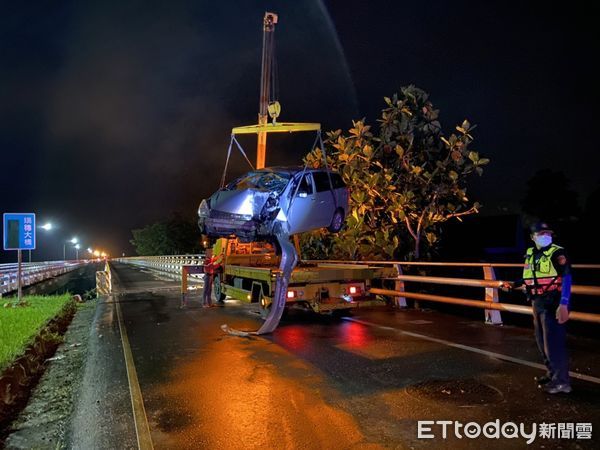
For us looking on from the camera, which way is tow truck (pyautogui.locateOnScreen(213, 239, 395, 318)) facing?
facing away from the viewer and to the left of the viewer

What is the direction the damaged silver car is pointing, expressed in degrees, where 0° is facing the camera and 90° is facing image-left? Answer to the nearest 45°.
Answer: approximately 45°

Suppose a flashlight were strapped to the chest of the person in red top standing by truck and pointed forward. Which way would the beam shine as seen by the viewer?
to the viewer's right

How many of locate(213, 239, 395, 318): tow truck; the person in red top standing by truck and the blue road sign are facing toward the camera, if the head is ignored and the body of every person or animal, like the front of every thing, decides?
1

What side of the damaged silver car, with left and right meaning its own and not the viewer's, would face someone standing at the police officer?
left

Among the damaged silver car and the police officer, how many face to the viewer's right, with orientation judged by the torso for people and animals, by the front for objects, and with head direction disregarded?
0

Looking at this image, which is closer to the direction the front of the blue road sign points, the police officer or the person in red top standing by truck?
the police officer

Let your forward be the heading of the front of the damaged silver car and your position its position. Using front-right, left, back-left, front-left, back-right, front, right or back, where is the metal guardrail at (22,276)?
right

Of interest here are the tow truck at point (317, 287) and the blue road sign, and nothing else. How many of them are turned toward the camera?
1

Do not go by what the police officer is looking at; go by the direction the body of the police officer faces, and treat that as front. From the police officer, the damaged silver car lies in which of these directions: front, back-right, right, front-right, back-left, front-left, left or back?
right
